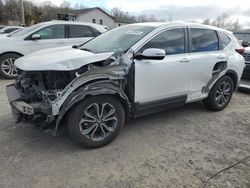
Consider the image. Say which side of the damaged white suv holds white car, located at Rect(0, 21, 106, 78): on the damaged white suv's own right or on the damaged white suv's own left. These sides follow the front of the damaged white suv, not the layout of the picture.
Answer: on the damaged white suv's own right

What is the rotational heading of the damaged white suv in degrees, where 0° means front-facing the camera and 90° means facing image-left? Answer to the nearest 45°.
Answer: approximately 45°
